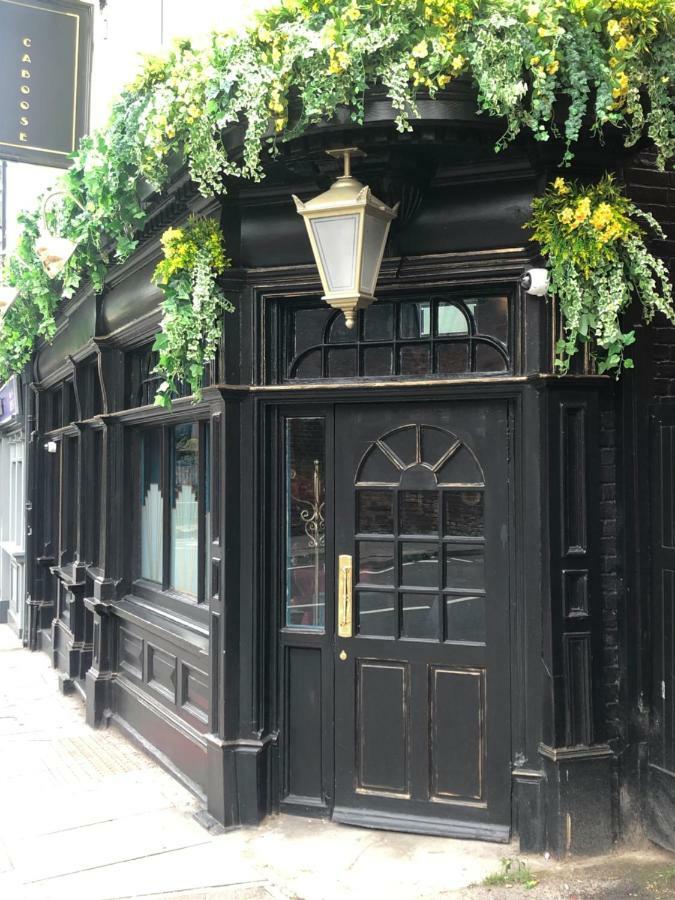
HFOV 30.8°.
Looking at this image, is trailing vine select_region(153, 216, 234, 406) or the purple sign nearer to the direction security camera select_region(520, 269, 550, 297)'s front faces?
the trailing vine

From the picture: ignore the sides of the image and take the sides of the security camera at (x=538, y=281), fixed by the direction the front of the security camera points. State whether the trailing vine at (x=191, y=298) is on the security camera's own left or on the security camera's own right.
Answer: on the security camera's own right

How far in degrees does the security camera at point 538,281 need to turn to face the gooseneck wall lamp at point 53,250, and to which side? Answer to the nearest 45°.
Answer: approximately 90° to its right

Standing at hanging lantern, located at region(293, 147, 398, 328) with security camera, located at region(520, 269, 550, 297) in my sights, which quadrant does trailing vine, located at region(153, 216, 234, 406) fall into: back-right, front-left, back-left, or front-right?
back-left

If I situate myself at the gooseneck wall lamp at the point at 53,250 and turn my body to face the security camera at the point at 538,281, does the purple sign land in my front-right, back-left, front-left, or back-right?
back-left

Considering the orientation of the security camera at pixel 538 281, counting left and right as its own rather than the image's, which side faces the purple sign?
right

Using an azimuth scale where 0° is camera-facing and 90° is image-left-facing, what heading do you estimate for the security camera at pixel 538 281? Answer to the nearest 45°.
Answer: approximately 45°
